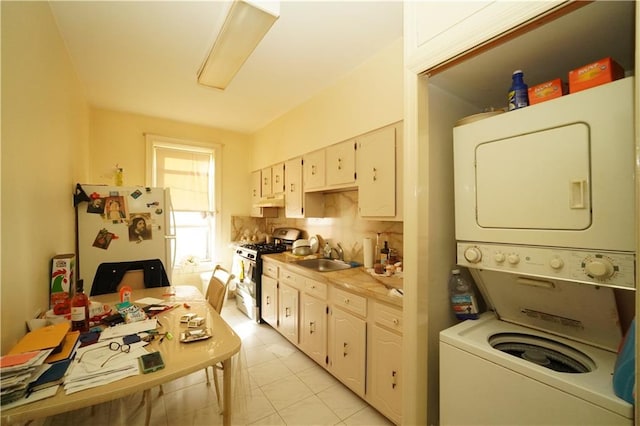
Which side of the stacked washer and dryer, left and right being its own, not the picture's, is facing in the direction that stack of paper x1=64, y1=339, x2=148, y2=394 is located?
front

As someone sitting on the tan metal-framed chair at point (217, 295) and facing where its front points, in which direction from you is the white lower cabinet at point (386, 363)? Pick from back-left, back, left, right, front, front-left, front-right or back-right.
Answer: left

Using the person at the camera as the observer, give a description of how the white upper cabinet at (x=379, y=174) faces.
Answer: facing the viewer and to the left of the viewer

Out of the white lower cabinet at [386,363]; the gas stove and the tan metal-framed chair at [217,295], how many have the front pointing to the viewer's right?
0

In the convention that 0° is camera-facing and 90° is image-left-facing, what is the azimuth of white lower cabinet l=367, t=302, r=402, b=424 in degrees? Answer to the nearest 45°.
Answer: approximately 45°

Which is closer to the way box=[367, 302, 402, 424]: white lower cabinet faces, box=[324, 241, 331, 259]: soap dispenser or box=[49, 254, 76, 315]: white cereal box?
the white cereal box

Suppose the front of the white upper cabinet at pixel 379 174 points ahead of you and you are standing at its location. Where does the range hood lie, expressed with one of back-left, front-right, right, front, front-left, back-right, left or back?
right

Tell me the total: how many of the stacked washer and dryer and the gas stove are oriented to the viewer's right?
0

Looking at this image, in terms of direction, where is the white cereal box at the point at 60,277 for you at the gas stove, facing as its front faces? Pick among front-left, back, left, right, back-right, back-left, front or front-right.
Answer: front

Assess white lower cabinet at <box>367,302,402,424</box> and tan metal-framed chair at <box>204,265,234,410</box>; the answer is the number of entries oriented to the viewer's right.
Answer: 0
